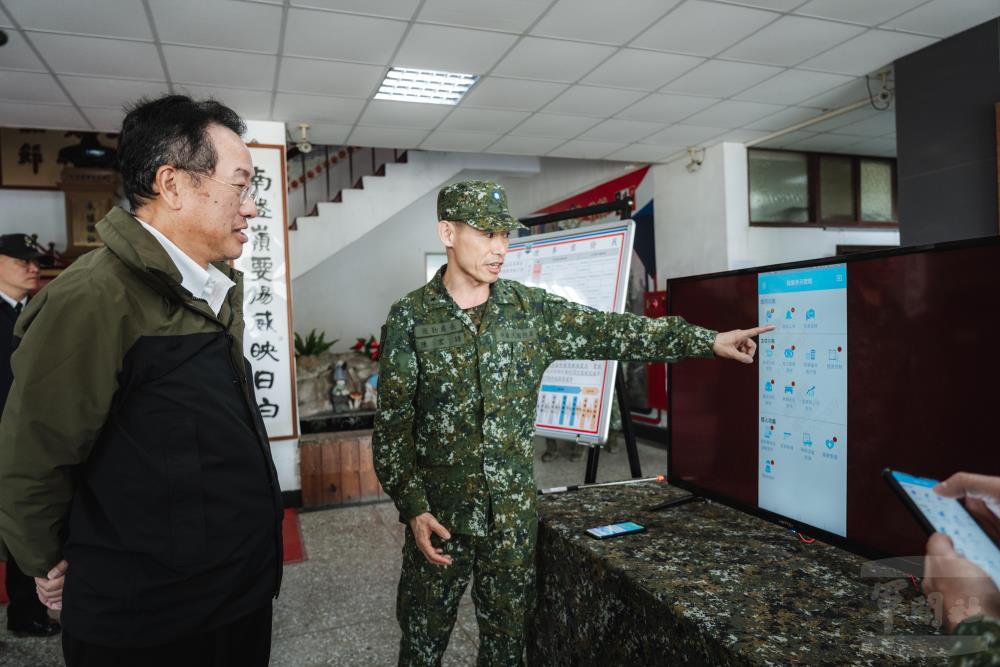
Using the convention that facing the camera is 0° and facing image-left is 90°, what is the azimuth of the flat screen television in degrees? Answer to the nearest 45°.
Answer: approximately 45°

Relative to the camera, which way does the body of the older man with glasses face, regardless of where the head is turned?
to the viewer's right

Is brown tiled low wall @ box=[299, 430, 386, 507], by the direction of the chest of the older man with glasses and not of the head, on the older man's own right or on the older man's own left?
on the older man's own left

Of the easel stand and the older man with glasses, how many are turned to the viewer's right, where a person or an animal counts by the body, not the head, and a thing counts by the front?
1

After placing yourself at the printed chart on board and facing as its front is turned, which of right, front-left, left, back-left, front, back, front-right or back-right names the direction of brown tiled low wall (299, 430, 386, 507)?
right

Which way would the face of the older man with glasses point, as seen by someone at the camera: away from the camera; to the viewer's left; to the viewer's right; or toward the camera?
to the viewer's right

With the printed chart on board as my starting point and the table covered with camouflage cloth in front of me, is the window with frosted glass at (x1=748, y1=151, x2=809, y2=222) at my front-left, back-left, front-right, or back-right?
back-left

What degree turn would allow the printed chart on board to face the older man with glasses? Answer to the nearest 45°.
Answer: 0° — it already faces them

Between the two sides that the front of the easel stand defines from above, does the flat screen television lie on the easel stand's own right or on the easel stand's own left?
on the easel stand's own left

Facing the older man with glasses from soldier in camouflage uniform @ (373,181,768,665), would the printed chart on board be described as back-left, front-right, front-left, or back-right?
back-right

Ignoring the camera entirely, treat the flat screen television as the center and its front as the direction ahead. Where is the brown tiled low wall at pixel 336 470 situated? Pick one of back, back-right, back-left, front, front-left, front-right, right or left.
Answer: right
